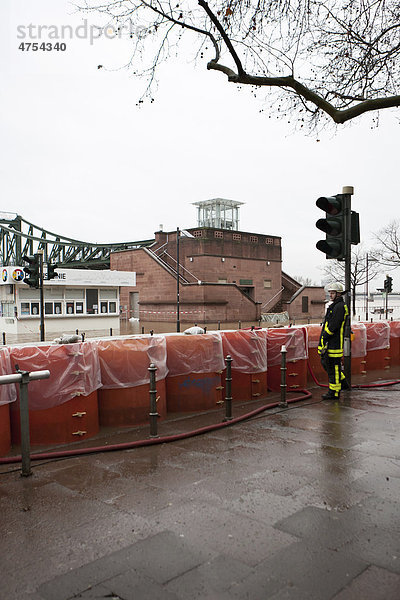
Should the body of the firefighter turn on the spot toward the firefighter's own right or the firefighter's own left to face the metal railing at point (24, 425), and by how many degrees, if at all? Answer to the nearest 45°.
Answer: approximately 45° to the firefighter's own left

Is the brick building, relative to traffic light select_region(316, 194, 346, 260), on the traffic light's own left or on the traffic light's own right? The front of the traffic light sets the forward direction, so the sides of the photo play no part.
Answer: on the traffic light's own right

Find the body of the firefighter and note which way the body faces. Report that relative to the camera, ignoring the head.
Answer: to the viewer's left

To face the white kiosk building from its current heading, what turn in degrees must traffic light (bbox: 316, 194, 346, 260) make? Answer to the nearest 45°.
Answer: approximately 90° to its right

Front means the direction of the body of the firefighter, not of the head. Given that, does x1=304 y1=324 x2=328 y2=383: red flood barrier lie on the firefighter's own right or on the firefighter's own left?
on the firefighter's own right

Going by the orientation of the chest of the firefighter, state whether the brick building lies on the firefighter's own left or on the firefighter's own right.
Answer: on the firefighter's own right
